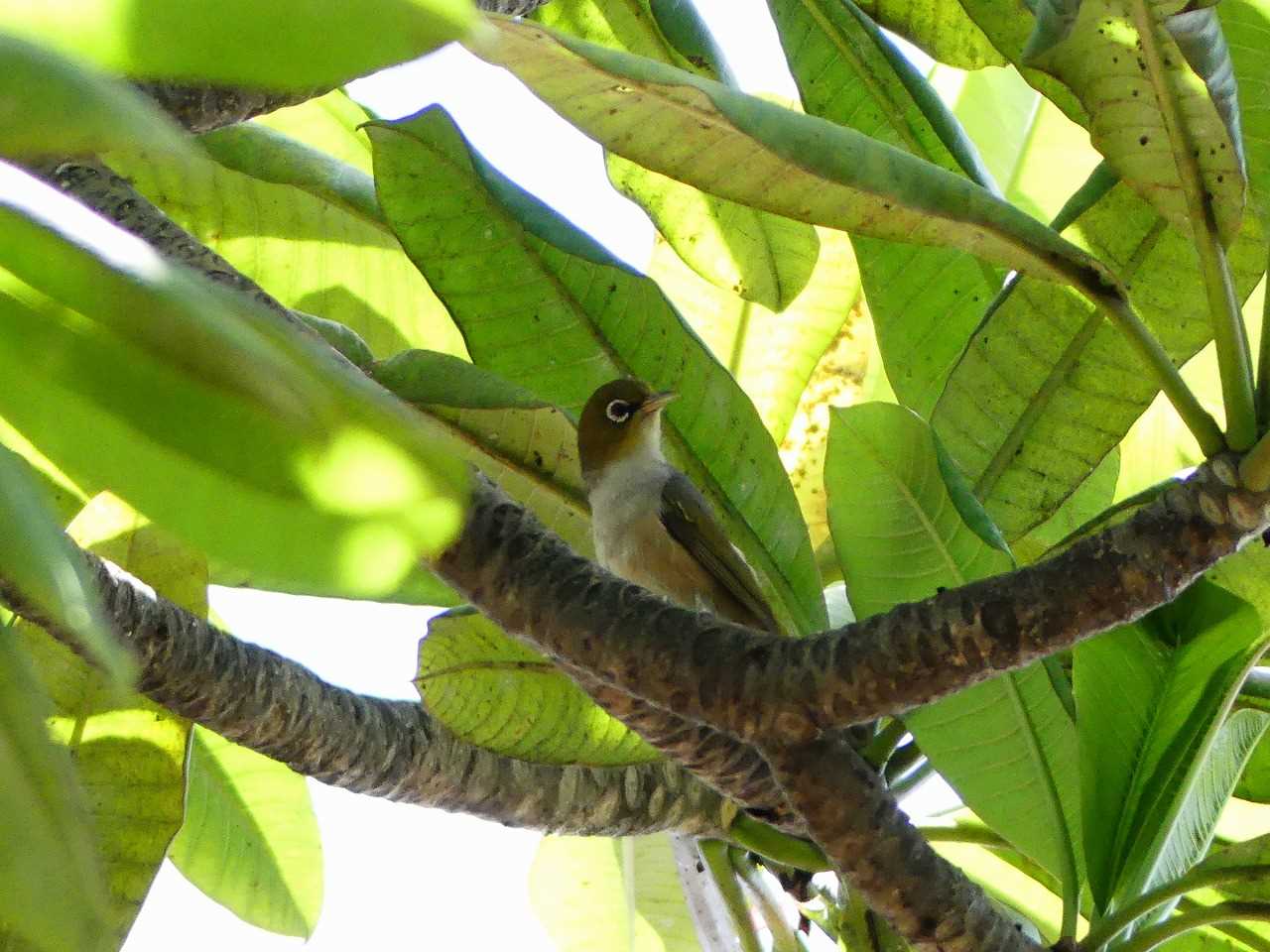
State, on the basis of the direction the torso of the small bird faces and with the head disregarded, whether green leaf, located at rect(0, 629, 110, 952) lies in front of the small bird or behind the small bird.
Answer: in front

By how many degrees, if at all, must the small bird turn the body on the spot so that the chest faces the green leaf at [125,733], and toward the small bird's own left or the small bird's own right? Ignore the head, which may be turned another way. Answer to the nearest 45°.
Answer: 0° — it already faces it

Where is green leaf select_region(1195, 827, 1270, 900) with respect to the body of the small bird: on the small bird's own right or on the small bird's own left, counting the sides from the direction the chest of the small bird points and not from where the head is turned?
on the small bird's own left

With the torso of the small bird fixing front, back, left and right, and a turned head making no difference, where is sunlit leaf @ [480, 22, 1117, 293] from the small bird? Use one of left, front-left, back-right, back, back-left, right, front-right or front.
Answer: back-left

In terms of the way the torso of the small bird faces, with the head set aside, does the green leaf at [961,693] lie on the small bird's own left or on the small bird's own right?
on the small bird's own left

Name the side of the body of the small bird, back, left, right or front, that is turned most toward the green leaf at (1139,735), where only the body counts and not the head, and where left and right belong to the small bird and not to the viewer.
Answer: left

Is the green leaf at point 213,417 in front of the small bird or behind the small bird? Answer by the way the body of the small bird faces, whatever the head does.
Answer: in front

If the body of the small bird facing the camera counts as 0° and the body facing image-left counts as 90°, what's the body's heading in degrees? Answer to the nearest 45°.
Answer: approximately 45°

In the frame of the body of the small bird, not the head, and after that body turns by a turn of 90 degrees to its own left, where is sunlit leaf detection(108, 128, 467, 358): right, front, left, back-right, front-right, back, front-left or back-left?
right

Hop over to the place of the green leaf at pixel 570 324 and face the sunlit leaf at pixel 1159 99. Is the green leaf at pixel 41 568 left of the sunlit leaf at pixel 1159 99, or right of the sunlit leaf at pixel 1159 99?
right
